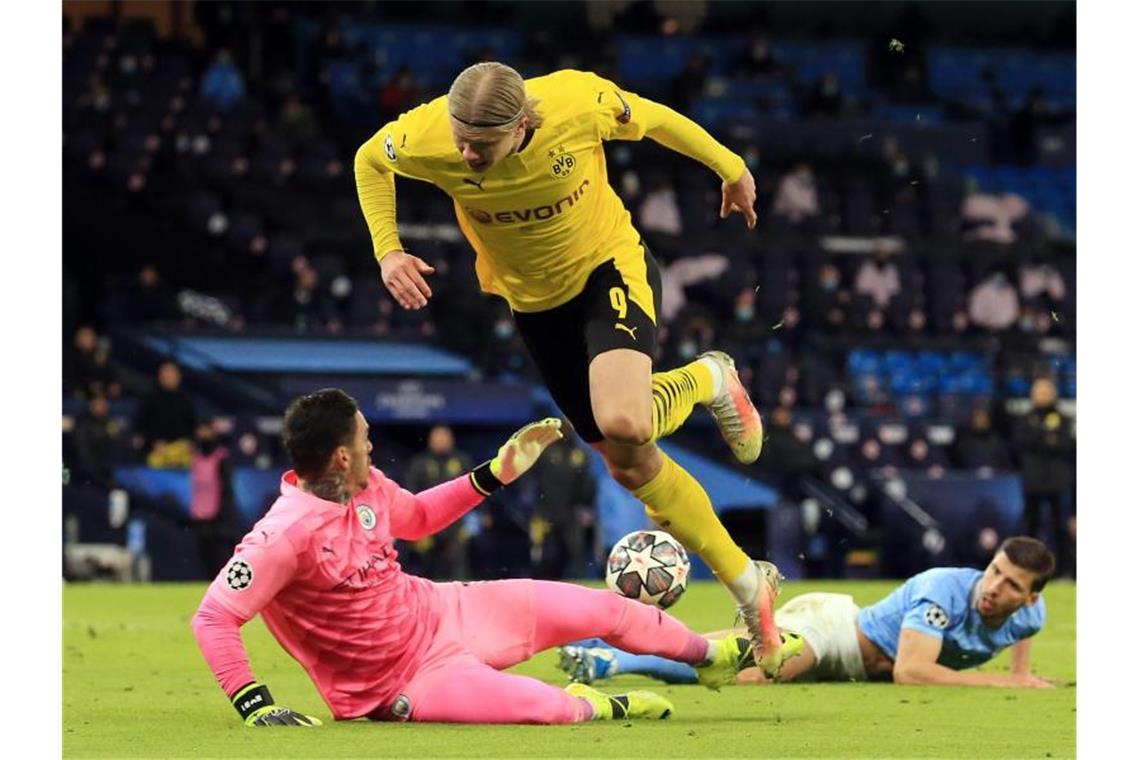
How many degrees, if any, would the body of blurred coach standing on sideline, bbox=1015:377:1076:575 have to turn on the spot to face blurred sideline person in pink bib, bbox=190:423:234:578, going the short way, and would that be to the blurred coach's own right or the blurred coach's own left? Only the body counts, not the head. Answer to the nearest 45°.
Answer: approximately 45° to the blurred coach's own right

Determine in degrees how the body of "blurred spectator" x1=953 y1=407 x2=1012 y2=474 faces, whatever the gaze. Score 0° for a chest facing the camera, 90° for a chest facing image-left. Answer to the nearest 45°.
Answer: approximately 0°

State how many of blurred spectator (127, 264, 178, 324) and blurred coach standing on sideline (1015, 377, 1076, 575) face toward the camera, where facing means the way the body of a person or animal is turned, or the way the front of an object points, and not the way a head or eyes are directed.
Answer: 2

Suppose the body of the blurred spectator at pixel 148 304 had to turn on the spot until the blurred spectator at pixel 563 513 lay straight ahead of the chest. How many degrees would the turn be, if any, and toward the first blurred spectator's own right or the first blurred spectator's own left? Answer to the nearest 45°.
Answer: approximately 45° to the first blurred spectator's own left
